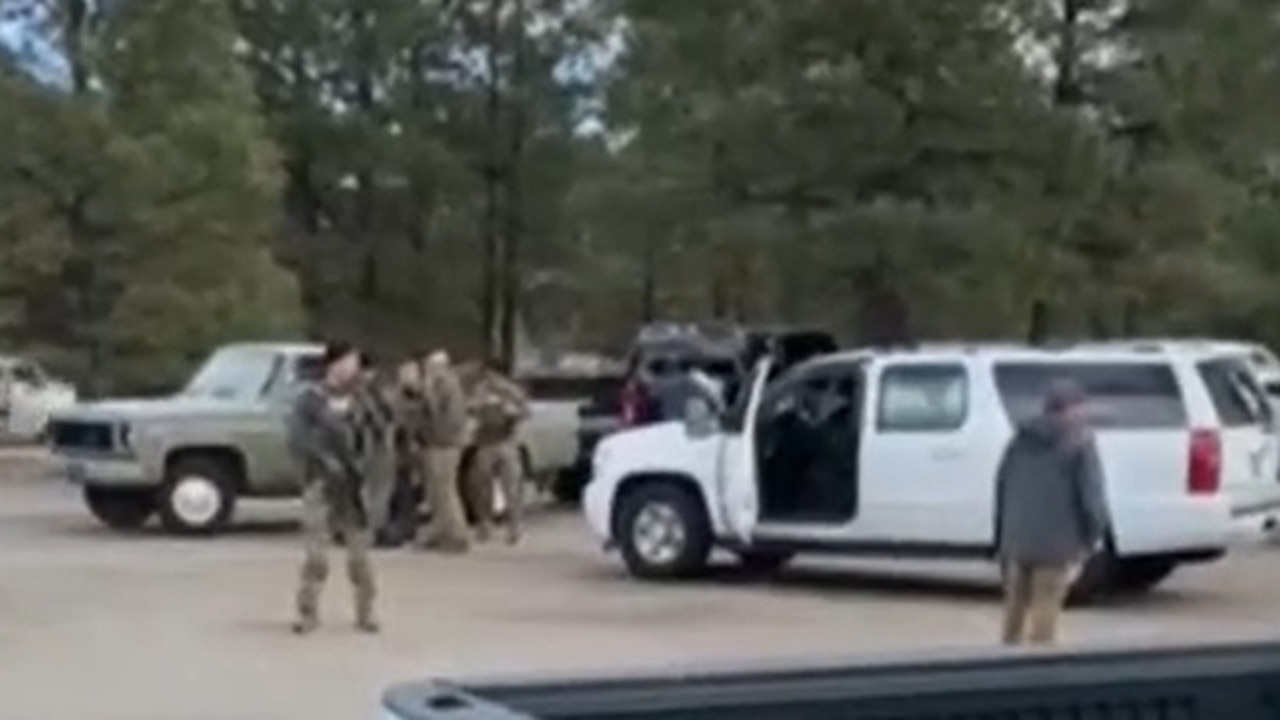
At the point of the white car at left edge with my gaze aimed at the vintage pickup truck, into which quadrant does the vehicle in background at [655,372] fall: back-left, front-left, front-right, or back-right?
front-left

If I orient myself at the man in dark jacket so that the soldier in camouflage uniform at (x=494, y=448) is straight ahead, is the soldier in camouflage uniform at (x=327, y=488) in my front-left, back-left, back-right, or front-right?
front-left

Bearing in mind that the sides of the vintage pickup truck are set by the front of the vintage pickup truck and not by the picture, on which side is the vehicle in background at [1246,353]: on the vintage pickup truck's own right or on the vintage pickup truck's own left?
on the vintage pickup truck's own left
